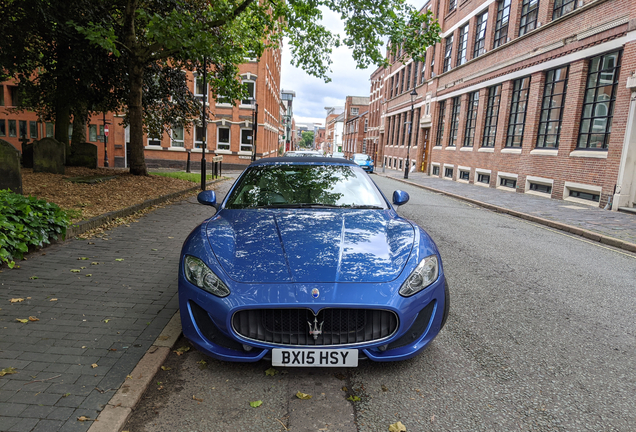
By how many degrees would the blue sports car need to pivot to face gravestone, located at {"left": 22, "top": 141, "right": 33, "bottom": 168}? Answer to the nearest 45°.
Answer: approximately 135° to its right

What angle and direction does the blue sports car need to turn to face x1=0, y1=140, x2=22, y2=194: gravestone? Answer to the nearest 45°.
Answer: approximately 135° to its right

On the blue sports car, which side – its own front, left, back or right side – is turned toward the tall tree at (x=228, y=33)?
back

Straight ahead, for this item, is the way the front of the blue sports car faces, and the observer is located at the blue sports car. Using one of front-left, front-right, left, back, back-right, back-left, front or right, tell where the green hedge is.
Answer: back-right

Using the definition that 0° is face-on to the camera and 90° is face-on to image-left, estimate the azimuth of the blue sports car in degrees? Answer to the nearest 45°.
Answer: approximately 0°

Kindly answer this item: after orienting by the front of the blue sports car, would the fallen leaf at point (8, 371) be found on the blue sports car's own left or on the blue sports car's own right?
on the blue sports car's own right

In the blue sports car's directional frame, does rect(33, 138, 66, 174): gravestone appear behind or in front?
behind

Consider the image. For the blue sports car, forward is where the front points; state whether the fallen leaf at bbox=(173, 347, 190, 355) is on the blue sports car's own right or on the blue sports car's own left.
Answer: on the blue sports car's own right

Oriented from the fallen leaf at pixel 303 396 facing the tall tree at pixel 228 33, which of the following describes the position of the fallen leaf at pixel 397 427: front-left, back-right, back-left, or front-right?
back-right

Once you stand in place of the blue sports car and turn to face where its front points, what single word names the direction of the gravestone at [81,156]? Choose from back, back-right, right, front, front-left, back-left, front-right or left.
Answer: back-right

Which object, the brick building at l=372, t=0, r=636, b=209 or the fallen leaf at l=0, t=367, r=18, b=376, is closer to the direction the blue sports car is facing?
the fallen leaf

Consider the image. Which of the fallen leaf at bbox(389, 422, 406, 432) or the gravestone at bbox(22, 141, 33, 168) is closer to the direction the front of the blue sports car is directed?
the fallen leaf
